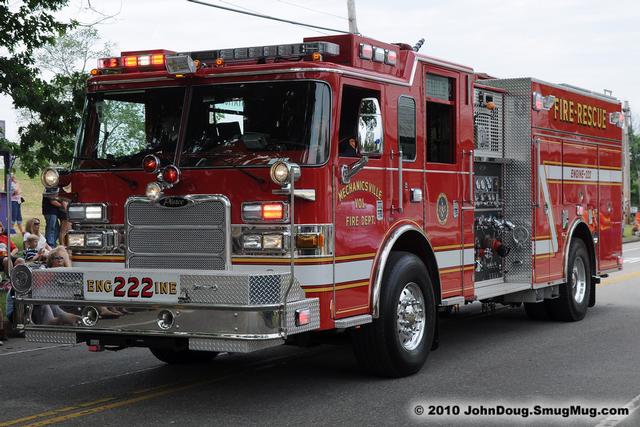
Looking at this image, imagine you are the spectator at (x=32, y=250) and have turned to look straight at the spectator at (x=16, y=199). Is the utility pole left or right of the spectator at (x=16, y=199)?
right

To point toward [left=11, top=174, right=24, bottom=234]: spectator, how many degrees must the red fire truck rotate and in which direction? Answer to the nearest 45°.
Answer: approximately 90° to its right

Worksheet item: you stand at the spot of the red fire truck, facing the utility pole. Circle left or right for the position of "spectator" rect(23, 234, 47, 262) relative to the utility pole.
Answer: left

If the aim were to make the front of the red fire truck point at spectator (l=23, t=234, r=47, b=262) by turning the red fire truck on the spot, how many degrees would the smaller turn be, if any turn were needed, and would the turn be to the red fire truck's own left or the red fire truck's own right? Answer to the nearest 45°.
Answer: approximately 90° to the red fire truck's own right

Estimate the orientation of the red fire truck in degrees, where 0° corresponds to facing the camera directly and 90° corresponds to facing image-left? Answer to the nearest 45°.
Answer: approximately 45°

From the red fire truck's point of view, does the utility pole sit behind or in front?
behind

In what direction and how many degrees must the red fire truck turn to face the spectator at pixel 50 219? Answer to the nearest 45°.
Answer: approximately 90° to its right

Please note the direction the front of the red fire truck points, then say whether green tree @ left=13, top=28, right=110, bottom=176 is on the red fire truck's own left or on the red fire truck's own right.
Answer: on the red fire truck's own right
